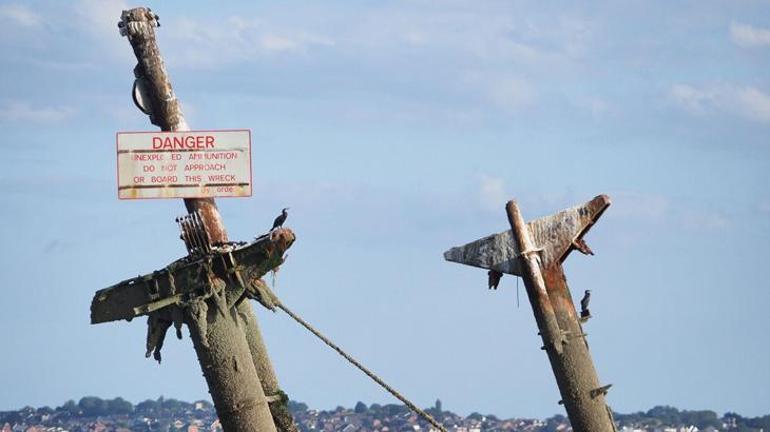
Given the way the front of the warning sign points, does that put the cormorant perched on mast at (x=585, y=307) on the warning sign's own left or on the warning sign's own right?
on the warning sign's own left

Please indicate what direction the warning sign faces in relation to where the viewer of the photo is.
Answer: facing the viewer

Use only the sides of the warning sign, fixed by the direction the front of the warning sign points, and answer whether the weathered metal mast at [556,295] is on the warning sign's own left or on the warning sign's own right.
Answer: on the warning sign's own left
